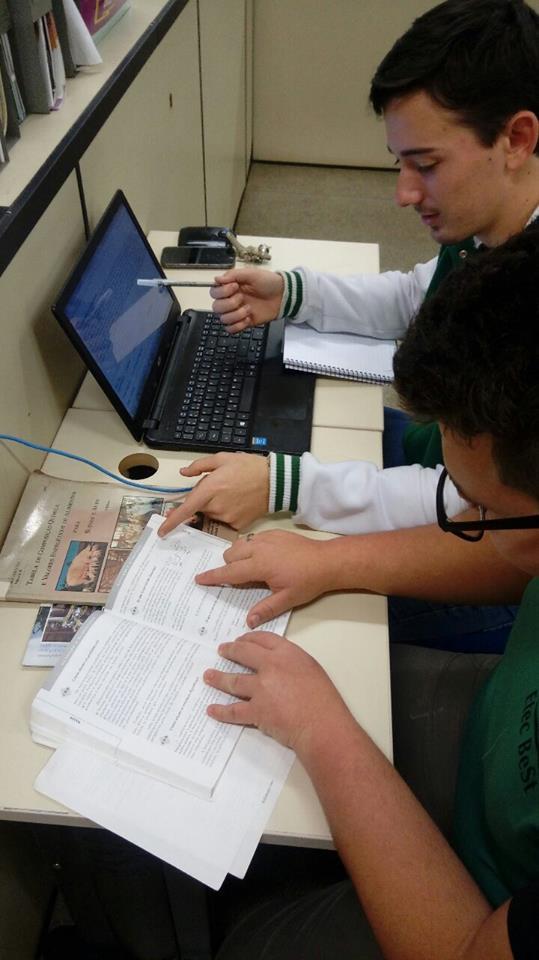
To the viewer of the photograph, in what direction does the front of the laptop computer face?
facing to the right of the viewer

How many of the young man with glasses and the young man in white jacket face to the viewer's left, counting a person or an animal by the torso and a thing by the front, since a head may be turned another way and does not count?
2

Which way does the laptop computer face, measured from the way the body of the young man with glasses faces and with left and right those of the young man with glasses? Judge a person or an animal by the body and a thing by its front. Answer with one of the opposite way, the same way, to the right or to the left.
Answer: the opposite way

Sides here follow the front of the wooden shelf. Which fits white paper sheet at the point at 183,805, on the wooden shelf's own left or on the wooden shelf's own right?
on the wooden shelf's own right

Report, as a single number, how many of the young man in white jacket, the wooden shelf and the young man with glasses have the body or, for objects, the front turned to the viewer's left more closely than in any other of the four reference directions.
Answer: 2

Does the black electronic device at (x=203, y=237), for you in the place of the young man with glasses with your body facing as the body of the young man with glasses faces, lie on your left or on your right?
on your right

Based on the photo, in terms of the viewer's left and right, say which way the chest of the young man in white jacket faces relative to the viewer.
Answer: facing to the left of the viewer

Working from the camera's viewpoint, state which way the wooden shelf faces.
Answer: facing to the right of the viewer

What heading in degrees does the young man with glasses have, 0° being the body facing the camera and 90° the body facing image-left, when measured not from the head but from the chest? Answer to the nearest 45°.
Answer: approximately 90°

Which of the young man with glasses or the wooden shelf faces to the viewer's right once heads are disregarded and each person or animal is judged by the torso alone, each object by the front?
the wooden shelf

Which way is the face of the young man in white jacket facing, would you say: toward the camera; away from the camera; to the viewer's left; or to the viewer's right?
to the viewer's left
